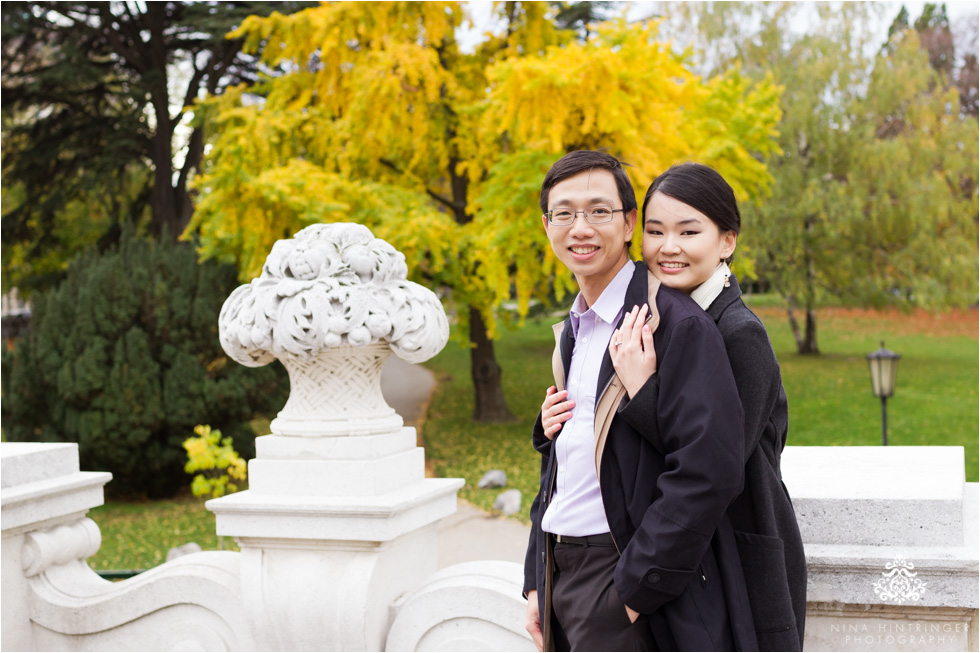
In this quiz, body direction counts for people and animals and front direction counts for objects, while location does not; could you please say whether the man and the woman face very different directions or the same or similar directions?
same or similar directions

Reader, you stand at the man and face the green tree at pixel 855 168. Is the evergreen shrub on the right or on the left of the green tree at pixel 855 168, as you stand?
left

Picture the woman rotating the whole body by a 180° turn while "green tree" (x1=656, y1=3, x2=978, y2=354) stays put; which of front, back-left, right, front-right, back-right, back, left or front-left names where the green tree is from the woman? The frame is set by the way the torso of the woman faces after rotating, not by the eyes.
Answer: front-left

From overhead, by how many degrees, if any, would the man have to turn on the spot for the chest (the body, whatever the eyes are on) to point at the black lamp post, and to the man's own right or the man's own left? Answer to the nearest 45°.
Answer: approximately 135° to the man's own right

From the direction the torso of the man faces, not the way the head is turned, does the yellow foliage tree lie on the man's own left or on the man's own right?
on the man's own right

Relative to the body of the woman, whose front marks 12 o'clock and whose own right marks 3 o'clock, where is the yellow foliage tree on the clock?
The yellow foliage tree is roughly at 4 o'clock from the woman.

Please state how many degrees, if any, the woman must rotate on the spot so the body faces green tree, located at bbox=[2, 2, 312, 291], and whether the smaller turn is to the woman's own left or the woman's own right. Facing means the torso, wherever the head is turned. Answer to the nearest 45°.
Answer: approximately 90° to the woman's own right

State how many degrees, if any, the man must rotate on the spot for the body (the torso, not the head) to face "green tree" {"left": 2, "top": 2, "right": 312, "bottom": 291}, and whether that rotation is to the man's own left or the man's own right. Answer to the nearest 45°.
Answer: approximately 90° to the man's own right

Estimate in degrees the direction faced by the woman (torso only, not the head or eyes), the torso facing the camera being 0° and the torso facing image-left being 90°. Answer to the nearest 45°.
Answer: approximately 45°

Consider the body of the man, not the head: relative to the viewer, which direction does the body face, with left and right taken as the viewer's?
facing the viewer and to the left of the viewer
